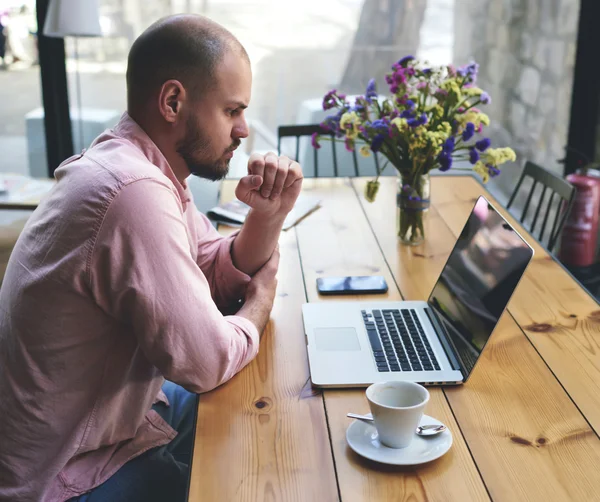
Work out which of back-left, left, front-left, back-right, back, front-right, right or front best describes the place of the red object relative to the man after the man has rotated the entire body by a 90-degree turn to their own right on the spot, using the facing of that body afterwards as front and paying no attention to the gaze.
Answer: back-left

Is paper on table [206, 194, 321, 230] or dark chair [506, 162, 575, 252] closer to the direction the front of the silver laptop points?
the paper on table

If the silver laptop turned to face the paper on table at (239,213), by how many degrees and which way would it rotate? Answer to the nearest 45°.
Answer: approximately 45° to its right

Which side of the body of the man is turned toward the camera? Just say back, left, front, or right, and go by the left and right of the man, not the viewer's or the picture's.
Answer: right

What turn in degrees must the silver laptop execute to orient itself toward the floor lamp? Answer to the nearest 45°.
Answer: approximately 45° to its right

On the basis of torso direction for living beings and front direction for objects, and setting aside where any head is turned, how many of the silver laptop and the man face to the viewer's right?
1

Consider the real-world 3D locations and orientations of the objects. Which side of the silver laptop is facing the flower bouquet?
right

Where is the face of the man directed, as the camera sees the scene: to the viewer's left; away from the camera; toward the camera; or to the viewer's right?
to the viewer's right

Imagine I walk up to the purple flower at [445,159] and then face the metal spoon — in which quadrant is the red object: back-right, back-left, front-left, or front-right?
back-left

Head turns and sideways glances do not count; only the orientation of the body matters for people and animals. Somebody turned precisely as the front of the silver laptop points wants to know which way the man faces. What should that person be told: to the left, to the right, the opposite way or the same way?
the opposite way

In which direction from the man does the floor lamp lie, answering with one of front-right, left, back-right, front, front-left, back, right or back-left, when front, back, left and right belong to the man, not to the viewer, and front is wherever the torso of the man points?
left

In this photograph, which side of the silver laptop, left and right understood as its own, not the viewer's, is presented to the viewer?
left
